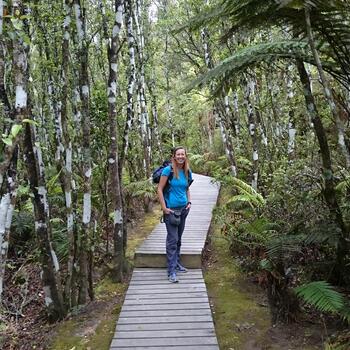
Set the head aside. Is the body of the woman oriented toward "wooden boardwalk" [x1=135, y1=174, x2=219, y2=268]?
no

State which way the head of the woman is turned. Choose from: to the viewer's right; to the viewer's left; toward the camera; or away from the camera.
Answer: toward the camera

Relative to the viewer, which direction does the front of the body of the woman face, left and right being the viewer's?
facing the viewer and to the right of the viewer

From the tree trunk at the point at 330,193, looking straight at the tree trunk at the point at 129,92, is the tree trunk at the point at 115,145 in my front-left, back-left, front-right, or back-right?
front-left

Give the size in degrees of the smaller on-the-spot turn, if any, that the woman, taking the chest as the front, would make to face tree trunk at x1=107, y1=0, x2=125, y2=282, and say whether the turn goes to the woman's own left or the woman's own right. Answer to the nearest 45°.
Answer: approximately 135° to the woman's own right

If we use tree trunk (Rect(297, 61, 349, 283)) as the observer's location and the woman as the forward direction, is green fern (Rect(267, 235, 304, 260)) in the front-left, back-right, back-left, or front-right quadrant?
front-left

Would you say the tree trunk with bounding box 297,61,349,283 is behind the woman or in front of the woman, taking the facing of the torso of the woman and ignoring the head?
in front

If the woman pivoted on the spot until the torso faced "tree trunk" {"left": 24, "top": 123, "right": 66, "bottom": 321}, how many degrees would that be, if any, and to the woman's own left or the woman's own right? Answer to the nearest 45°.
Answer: approximately 90° to the woman's own right

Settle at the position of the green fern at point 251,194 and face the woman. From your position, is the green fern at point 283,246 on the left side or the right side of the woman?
left
